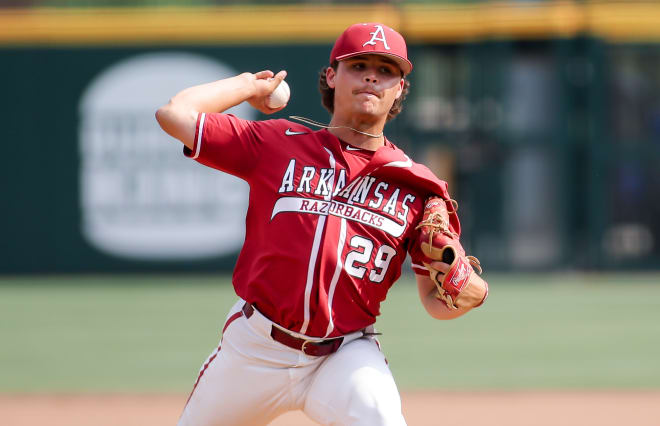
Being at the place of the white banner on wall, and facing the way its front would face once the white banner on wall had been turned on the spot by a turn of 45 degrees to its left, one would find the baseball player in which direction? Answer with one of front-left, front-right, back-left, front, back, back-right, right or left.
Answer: front-right
